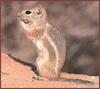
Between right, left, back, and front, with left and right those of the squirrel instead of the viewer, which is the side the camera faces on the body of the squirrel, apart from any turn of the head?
left
